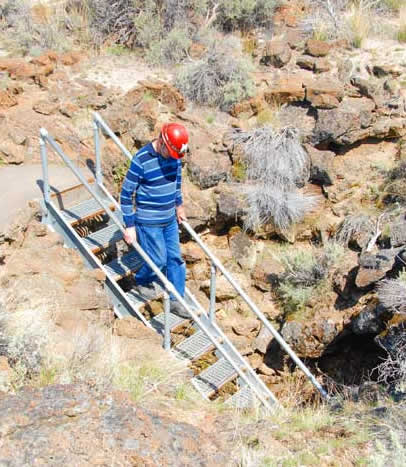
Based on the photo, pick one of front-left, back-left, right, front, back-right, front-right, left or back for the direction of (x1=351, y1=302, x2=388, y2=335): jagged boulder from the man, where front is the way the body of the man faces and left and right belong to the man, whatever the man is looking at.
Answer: front-left

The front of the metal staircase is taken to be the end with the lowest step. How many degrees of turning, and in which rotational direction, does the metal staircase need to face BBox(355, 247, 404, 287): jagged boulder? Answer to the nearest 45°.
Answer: approximately 45° to its left

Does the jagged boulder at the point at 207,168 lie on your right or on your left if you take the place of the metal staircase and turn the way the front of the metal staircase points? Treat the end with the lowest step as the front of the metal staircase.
on your left

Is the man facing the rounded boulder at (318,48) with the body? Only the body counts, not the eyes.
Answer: no

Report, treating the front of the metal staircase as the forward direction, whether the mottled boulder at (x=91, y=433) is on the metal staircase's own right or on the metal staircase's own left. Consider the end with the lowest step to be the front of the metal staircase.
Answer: on the metal staircase's own right

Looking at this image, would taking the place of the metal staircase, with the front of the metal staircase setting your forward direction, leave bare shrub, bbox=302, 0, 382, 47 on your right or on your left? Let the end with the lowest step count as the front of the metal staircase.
on your left

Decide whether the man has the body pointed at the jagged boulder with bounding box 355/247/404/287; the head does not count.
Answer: no

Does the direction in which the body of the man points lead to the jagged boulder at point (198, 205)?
no

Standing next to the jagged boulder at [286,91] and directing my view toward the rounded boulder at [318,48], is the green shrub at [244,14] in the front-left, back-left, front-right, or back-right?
front-left

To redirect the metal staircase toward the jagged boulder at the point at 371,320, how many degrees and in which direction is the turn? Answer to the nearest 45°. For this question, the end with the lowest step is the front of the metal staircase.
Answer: approximately 45° to its left

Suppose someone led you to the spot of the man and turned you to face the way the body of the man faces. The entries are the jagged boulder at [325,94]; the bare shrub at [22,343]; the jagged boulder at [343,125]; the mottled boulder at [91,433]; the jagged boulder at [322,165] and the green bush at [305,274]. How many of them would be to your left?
4

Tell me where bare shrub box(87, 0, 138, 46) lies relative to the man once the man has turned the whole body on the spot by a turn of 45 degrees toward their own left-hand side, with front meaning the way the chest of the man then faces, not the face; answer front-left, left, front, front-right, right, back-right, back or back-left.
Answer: left

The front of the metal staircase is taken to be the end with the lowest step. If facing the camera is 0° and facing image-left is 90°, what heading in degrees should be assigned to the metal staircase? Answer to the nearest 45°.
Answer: approximately 315°

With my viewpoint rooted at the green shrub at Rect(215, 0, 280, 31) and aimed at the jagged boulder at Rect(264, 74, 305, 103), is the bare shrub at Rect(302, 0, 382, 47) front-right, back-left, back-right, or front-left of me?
front-left

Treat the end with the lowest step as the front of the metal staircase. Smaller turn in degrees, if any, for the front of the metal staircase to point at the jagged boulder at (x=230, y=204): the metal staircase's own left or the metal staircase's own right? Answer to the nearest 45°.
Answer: approximately 90° to the metal staircase's own left

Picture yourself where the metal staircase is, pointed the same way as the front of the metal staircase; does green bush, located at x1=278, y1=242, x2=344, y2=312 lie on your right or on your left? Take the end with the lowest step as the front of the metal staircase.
on your left
